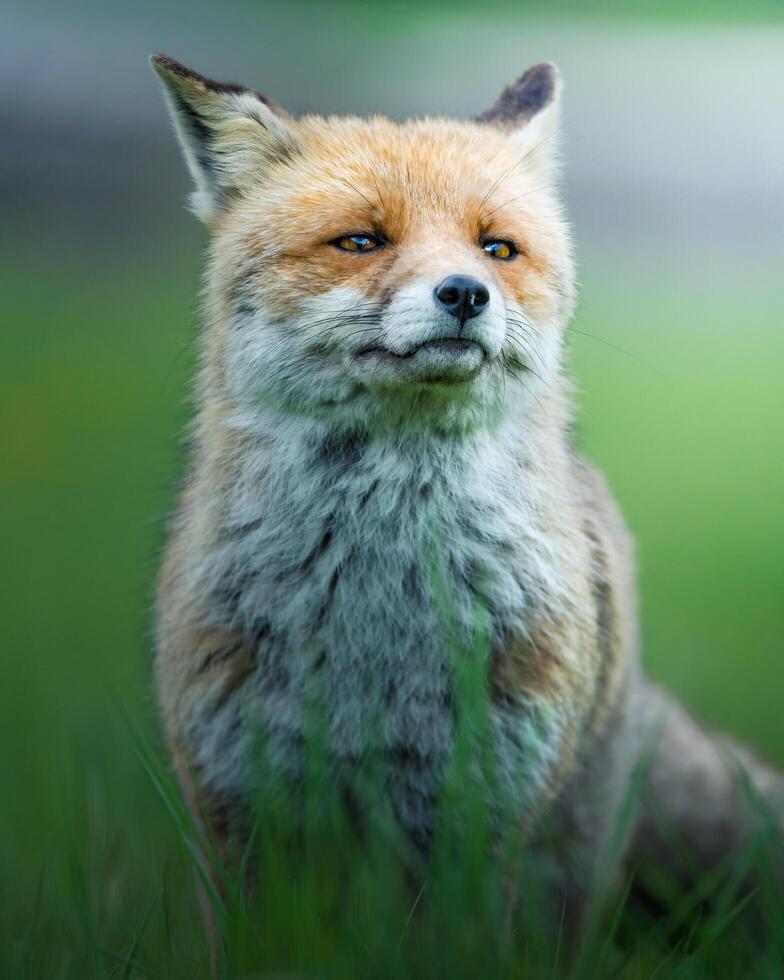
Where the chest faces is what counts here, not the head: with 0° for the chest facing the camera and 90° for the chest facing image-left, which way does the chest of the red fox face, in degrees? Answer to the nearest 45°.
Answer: approximately 0°
